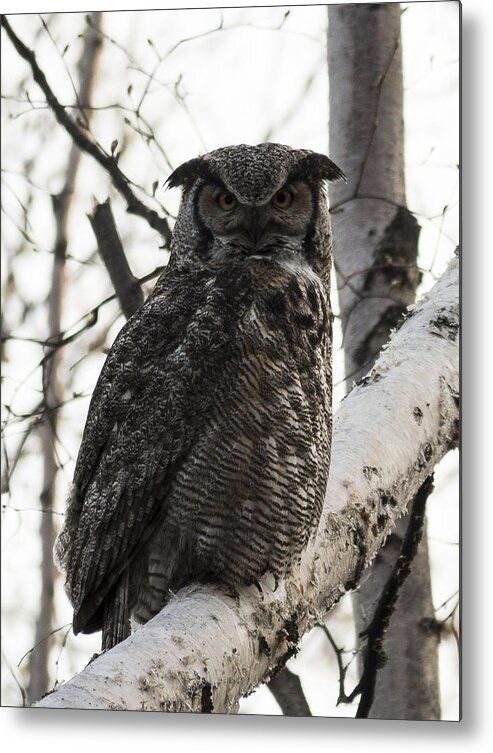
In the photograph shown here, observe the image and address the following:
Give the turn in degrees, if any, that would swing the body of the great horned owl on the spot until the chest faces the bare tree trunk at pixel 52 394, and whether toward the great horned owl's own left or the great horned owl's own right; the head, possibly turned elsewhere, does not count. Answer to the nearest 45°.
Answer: approximately 180°

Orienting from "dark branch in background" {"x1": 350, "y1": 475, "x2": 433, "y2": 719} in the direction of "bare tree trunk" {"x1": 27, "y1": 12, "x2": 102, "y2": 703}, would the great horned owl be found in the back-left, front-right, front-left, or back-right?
front-left
